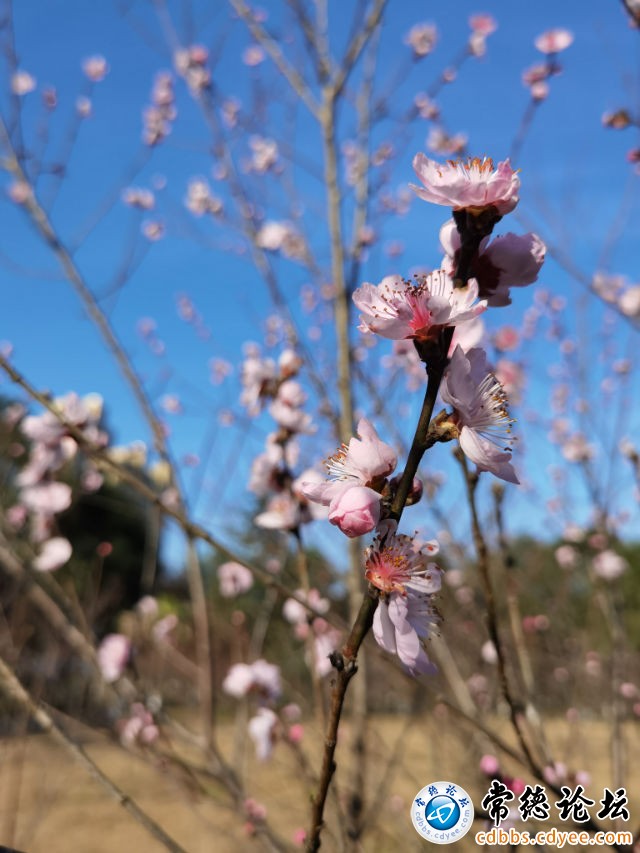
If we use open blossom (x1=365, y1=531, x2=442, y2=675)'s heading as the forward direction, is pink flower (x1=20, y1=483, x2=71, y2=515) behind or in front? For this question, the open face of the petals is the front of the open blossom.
behind

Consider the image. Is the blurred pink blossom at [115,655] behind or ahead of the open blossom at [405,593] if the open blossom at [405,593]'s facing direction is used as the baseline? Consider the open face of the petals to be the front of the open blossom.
behind

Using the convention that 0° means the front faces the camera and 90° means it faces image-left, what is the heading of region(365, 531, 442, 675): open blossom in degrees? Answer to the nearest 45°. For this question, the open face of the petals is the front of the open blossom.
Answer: approximately 315°

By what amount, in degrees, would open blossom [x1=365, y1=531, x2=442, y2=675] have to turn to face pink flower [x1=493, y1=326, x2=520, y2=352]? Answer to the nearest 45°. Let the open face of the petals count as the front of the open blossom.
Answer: approximately 135° to its left

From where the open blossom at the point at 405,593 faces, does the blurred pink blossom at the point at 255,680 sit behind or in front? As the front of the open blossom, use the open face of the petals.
behind

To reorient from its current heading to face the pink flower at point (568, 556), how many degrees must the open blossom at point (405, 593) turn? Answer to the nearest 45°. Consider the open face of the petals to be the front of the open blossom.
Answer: approximately 135° to its left

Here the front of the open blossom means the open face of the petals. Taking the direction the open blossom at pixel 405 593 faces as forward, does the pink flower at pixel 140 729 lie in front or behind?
behind

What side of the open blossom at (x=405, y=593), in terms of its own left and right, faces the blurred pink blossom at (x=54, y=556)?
back
